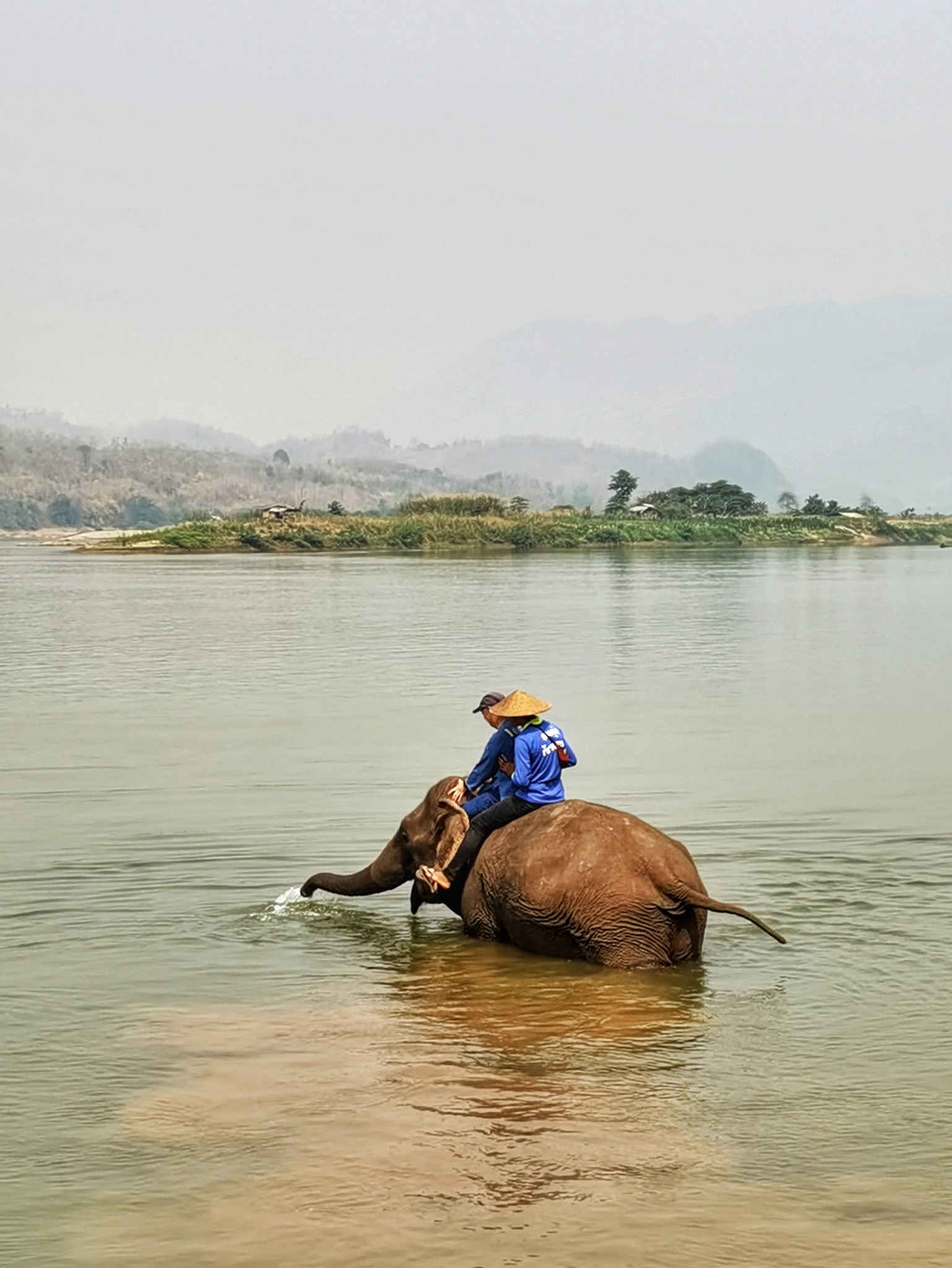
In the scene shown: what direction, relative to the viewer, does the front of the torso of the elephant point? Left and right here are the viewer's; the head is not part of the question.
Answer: facing away from the viewer and to the left of the viewer

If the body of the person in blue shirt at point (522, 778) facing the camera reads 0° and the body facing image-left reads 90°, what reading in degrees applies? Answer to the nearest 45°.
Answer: approximately 135°

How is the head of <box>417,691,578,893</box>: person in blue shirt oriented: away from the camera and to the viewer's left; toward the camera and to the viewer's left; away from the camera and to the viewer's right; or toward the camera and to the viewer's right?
away from the camera and to the viewer's left

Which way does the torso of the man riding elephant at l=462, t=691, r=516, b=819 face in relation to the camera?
to the viewer's left
